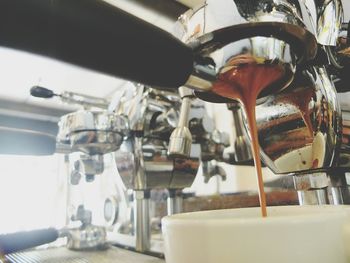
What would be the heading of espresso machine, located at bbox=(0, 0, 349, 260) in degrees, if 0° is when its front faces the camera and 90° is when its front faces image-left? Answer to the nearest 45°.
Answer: approximately 45°
